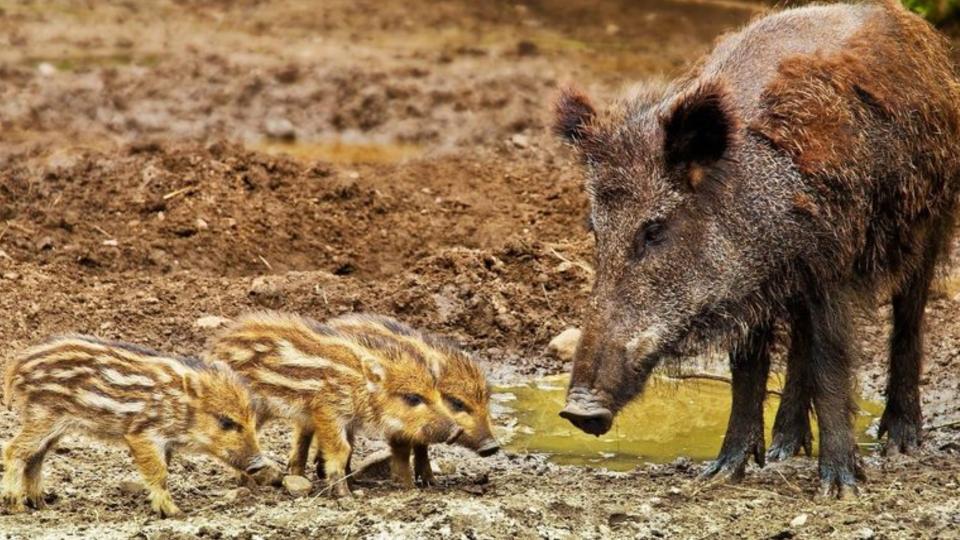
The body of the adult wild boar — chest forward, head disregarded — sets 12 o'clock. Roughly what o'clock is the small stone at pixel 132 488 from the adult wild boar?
The small stone is roughly at 1 o'clock from the adult wild boar.

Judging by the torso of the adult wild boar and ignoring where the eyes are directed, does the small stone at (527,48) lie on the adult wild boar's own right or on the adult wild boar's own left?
on the adult wild boar's own right

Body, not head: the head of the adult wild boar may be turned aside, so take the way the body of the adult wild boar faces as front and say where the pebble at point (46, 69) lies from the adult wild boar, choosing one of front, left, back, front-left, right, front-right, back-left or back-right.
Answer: right

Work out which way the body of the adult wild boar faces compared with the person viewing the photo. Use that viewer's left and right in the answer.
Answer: facing the viewer and to the left of the viewer

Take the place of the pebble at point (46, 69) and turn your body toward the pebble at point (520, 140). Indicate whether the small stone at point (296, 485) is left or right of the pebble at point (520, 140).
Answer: right

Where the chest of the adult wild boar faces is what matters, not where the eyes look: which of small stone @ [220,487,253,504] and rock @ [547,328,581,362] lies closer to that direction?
the small stone

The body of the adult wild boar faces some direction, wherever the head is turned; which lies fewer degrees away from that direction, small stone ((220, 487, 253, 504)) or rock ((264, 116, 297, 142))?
the small stone
